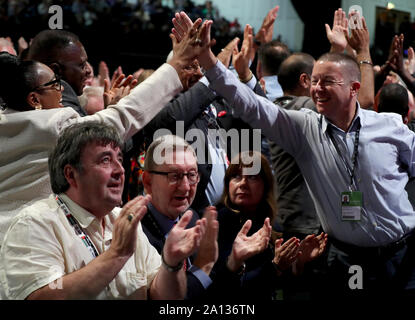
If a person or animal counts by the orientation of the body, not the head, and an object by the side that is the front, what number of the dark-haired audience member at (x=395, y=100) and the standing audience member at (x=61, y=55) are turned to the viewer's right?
1

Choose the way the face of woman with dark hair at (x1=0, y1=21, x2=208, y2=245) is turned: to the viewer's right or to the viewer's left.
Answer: to the viewer's right

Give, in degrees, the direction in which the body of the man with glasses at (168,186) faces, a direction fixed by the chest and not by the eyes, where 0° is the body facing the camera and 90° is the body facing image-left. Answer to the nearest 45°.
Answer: approximately 315°

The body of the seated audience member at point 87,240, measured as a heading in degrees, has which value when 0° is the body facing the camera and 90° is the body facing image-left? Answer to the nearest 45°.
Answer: approximately 315°

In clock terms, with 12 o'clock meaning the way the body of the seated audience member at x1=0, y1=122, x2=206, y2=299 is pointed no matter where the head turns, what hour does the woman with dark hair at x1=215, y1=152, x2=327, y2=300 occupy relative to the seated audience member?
The woman with dark hair is roughly at 9 o'clock from the seated audience member.
